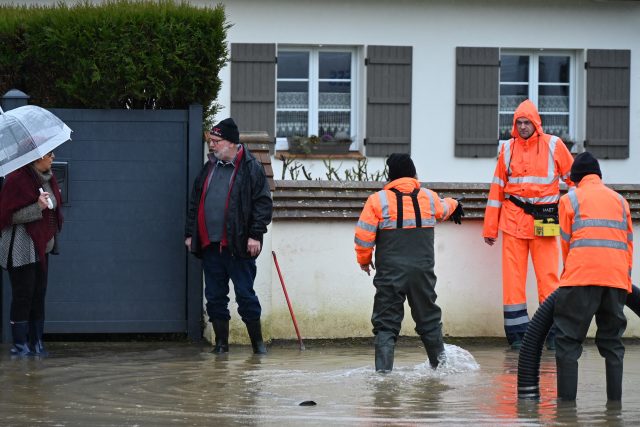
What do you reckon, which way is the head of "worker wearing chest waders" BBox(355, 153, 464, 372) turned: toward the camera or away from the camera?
away from the camera

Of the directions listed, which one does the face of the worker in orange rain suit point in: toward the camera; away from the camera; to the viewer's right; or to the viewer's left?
toward the camera

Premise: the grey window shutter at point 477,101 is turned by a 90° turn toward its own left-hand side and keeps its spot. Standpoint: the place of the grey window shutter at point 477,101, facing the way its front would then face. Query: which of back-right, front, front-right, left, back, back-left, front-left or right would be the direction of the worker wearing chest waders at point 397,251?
right

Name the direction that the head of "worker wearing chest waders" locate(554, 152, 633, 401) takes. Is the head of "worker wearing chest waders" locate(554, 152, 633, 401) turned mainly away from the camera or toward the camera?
away from the camera

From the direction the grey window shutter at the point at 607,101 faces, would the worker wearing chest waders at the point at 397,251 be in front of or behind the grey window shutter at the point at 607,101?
in front

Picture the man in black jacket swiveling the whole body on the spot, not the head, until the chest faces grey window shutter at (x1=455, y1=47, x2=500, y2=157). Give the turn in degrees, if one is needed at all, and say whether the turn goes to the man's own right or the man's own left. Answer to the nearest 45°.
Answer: approximately 180°

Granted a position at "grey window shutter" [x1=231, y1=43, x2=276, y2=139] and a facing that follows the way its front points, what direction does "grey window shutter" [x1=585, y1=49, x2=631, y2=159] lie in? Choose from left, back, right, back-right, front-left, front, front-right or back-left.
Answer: left

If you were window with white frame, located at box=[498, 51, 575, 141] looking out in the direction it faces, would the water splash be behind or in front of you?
in front

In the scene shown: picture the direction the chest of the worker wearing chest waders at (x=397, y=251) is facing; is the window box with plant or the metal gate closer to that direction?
the window box with plant

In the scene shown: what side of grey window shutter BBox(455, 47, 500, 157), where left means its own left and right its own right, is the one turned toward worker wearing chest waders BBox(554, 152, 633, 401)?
front

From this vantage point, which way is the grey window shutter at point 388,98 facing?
toward the camera

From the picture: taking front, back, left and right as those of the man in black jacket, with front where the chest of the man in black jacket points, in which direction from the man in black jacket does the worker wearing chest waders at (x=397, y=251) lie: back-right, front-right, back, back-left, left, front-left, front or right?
left

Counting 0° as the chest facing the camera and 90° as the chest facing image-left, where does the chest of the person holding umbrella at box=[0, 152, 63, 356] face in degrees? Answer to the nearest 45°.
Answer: approximately 315°

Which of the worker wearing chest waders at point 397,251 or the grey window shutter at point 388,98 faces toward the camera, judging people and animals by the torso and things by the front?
the grey window shutter

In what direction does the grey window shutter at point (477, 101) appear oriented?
toward the camera

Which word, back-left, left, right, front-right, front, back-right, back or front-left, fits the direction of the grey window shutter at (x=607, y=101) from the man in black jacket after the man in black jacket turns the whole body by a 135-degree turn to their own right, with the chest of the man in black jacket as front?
front-right

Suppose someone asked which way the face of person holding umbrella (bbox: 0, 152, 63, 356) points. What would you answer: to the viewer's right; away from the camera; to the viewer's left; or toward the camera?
to the viewer's right

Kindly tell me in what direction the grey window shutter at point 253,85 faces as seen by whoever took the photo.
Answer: facing the viewer

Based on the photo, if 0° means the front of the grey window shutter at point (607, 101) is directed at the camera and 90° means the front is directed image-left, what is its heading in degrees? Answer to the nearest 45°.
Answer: approximately 0°

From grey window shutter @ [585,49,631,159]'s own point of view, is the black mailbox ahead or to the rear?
ahead
